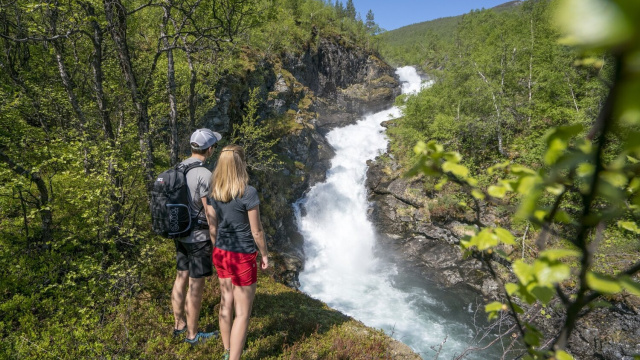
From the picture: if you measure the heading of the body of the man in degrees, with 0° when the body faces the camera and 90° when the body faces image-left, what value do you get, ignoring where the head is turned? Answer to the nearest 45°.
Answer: approximately 225°

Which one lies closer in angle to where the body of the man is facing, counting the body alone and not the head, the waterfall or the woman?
the waterfall

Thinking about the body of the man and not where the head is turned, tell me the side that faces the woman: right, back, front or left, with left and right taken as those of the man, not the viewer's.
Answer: right

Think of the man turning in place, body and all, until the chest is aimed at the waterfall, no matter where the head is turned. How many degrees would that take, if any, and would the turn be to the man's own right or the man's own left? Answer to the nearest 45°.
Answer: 0° — they already face it
